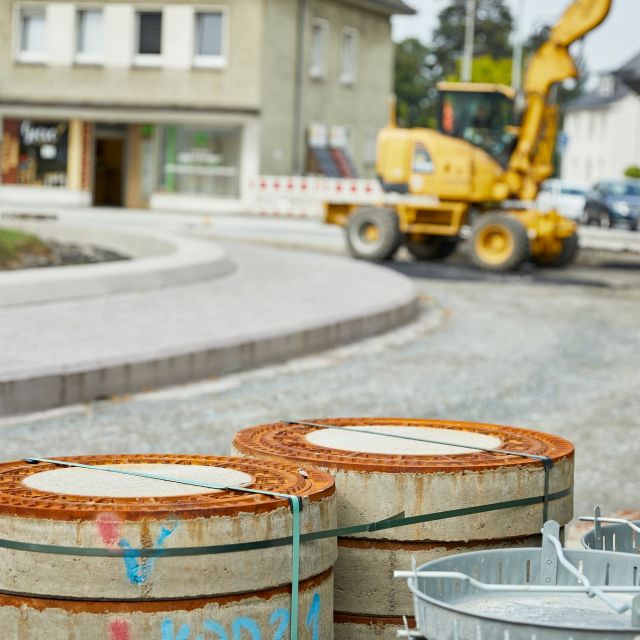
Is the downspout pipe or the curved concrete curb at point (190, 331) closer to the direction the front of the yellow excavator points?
the curved concrete curb

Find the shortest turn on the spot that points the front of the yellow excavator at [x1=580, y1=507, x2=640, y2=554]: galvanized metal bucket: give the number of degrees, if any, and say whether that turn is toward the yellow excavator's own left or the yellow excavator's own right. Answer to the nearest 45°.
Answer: approximately 45° to the yellow excavator's own right

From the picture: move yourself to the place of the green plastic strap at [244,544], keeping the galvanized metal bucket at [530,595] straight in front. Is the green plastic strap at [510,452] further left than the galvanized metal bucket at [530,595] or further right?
left

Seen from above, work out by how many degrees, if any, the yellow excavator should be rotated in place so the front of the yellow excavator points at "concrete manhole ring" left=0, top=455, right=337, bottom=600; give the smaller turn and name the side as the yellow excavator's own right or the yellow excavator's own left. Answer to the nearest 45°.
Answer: approximately 45° to the yellow excavator's own right

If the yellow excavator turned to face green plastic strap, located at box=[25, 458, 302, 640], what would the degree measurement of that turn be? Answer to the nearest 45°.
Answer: approximately 45° to its right

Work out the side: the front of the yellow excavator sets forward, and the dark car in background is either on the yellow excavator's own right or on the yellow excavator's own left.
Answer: on the yellow excavator's own left

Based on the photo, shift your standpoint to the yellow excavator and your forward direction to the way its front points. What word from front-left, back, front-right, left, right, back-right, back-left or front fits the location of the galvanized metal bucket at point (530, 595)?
front-right

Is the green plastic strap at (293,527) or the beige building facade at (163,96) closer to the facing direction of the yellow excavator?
the green plastic strap

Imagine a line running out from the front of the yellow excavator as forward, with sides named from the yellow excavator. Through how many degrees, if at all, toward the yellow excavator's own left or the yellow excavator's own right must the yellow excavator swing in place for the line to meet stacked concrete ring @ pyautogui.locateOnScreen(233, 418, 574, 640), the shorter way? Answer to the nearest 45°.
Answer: approximately 45° to the yellow excavator's own right

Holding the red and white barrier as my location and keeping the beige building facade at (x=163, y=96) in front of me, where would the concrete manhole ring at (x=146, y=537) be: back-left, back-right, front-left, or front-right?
back-left

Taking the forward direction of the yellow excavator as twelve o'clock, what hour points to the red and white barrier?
The red and white barrier is roughly at 7 o'clock from the yellow excavator.

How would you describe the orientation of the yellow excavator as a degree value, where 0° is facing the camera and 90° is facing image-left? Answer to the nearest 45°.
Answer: approximately 315°

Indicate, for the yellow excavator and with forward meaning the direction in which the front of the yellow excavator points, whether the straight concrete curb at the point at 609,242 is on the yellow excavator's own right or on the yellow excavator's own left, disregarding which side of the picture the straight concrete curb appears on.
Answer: on the yellow excavator's own left
